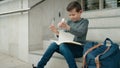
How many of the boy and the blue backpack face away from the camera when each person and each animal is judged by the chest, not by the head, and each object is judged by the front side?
0

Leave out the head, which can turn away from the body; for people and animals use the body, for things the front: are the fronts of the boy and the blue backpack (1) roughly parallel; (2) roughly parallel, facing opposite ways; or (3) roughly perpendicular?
roughly parallel

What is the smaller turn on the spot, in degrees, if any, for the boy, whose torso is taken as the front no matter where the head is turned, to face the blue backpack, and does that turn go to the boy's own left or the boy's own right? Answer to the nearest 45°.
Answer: approximately 90° to the boy's own left

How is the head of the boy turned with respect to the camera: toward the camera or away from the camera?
toward the camera

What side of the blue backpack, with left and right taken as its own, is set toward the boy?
right

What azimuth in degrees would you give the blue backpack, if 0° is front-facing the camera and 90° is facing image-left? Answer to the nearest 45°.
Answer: approximately 45°
